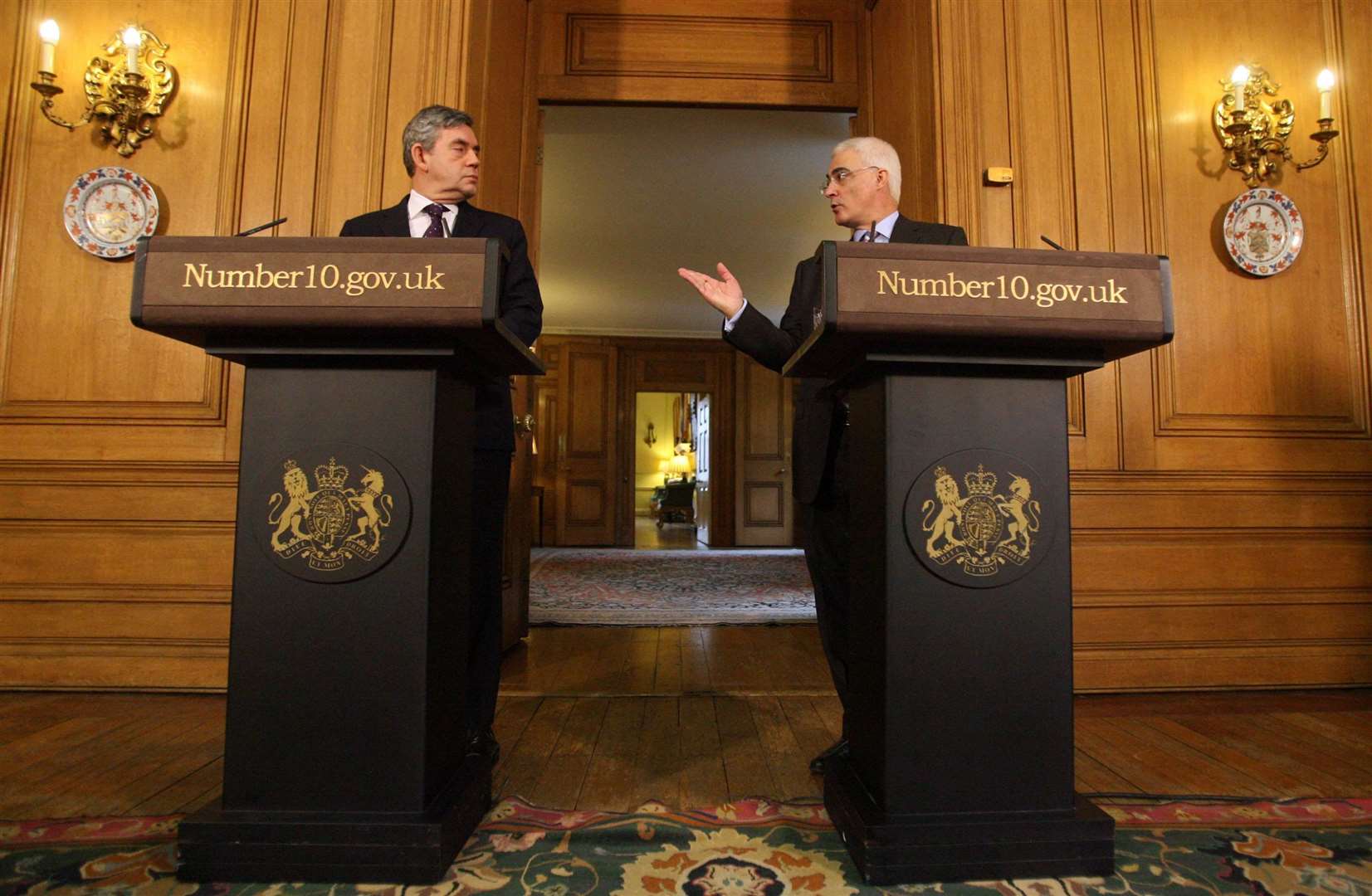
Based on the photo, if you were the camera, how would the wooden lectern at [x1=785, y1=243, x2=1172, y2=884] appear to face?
facing the viewer

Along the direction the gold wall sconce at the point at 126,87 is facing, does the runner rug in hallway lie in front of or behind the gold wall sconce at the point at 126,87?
behind

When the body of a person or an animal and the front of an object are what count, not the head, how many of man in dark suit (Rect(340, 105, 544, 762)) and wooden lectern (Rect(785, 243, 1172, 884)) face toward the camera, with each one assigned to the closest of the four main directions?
2

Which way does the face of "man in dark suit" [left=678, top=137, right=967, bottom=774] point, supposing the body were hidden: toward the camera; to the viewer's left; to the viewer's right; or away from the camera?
to the viewer's left

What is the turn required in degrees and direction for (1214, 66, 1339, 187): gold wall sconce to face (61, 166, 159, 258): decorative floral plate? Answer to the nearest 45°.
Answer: approximately 90° to its right

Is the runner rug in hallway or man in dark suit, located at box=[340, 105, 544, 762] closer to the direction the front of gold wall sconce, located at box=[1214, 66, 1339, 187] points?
the man in dark suit

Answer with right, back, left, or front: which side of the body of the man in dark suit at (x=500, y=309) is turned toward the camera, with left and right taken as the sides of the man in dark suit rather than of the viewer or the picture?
front

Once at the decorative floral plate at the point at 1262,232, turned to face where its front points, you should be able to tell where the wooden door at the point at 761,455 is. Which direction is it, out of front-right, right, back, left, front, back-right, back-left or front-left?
back

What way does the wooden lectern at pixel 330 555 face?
toward the camera

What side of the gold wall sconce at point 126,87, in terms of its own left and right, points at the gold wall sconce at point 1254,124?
left

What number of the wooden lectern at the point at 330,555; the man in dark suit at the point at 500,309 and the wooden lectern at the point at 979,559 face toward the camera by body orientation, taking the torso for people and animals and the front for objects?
3

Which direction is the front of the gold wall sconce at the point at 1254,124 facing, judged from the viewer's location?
facing the viewer and to the right of the viewer

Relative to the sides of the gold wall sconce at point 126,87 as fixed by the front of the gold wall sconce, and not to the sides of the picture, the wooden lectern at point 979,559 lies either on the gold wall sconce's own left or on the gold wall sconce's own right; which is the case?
on the gold wall sconce's own left
